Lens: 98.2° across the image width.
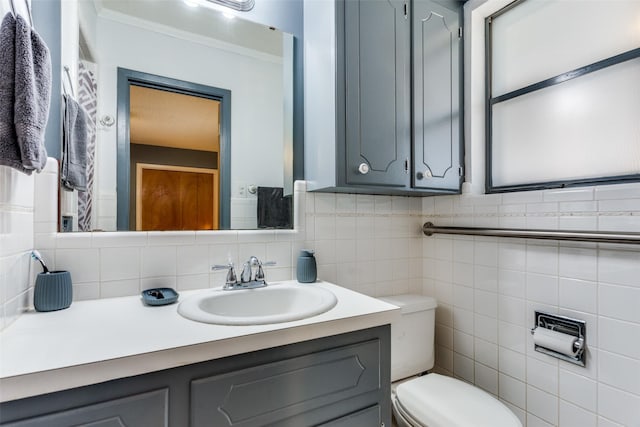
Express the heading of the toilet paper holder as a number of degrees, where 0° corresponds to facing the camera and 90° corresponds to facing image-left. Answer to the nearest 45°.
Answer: approximately 45°

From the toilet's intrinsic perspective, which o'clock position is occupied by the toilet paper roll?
The toilet paper roll is roughly at 10 o'clock from the toilet.

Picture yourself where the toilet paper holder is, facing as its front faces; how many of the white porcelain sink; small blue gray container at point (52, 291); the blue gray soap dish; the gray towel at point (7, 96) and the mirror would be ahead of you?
5

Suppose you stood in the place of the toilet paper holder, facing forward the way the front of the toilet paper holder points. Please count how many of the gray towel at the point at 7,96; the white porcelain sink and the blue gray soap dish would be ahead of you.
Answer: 3

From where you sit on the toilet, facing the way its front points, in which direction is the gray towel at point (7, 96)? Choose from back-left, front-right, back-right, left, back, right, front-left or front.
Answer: right

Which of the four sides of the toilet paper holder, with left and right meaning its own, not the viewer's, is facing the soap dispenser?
front

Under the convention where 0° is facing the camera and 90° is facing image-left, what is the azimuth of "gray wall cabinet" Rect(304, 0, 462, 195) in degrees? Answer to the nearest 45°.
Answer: approximately 315°

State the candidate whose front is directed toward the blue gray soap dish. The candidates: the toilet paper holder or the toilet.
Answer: the toilet paper holder

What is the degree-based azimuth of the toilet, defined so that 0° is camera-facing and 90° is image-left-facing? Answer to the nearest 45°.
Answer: approximately 315°

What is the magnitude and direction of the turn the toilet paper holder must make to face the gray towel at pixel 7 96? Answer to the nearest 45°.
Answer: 0° — it already faces it

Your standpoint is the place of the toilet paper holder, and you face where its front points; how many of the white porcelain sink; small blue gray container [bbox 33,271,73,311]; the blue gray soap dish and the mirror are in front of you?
4

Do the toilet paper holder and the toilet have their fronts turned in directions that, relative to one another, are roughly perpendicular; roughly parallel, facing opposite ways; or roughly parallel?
roughly perpendicular

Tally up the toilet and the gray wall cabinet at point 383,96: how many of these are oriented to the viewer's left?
0

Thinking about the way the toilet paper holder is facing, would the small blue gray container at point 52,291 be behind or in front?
in front
